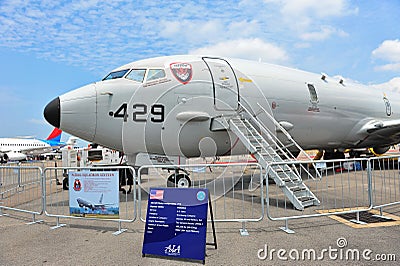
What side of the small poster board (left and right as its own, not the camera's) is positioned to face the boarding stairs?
left

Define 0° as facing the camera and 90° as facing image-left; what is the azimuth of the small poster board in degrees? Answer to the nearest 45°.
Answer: approximately 0°

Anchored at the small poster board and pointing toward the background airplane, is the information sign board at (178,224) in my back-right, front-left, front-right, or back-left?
back-right

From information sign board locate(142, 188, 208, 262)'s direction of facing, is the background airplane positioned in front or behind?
behind

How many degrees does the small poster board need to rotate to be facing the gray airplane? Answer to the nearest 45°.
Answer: approximately 135° to its left

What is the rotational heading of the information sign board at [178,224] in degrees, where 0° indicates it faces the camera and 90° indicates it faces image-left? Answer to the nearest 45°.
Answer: approximately 0°

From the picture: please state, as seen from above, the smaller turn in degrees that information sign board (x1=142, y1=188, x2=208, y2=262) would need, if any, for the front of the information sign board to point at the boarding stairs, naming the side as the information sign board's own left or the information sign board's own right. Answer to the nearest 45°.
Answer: approximately 135° to the information sign board's own left

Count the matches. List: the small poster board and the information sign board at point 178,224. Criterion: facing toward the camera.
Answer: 2

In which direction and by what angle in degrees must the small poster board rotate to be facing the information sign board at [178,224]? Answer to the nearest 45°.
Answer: approximately 45° to its left
